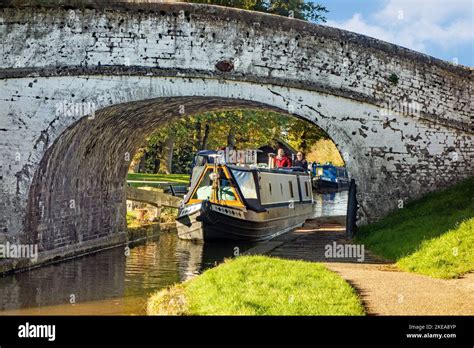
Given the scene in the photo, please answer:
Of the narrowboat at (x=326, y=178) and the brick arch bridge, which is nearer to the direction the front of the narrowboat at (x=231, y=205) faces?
the brick arch bridge

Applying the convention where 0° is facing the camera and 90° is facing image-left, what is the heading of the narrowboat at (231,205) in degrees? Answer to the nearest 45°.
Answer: approximately 45°

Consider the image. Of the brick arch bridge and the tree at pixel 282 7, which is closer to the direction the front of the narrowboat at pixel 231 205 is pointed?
the brick arch bridge

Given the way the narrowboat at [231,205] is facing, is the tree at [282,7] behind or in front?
behind
